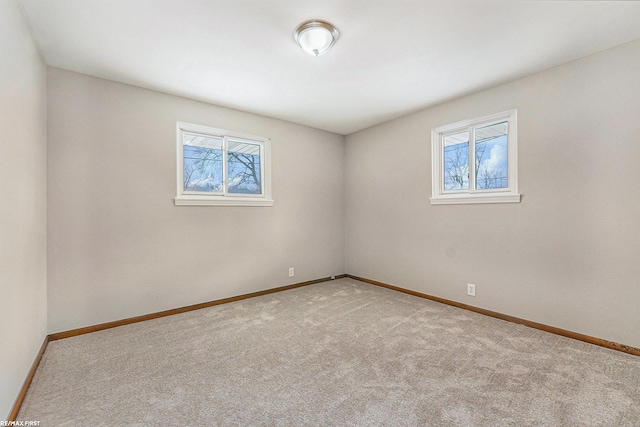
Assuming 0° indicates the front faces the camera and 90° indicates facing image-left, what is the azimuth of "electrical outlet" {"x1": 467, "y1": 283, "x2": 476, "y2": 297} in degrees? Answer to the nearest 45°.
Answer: approximately 45°
